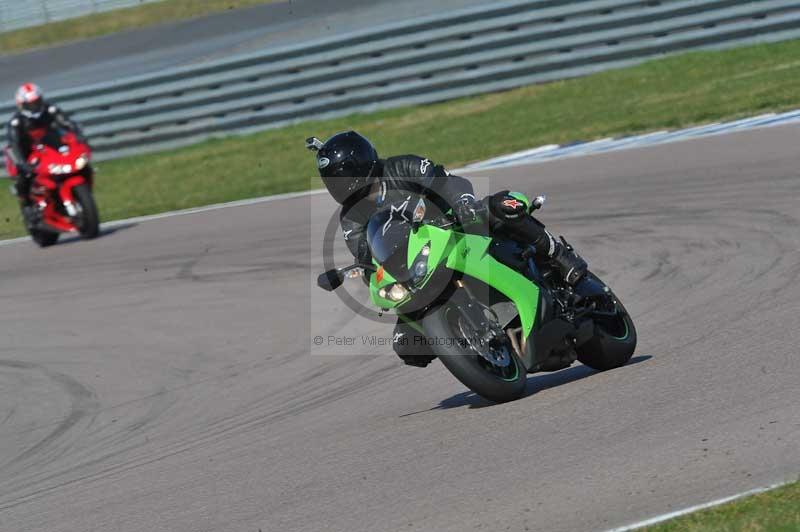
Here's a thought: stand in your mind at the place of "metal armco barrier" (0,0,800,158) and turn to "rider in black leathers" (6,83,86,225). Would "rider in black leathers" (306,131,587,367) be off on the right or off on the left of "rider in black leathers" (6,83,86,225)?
left

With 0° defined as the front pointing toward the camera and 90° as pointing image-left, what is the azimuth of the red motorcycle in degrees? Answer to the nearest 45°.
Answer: approximately 315°

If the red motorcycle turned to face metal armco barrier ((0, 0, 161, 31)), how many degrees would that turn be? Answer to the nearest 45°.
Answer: approximately 135° to its left

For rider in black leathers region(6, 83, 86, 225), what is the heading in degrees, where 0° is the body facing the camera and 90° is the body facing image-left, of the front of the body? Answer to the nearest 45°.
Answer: approximately 315°
